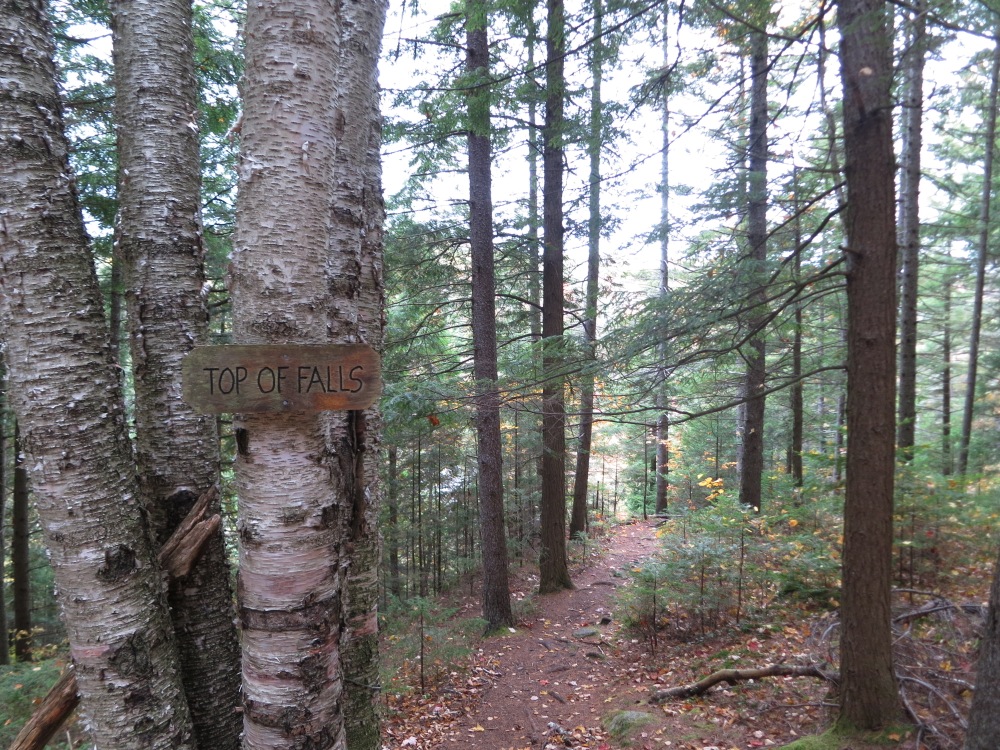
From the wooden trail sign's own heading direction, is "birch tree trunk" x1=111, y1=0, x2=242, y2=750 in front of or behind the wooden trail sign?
behind

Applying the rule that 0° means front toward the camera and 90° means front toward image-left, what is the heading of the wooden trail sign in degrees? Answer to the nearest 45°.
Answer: approximately 0°

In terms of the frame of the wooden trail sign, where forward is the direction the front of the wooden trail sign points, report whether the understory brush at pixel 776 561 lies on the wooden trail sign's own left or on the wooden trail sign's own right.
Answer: on the wooden trail sign's own left

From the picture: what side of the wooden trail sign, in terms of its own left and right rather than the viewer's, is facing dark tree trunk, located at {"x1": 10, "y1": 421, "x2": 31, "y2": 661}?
back

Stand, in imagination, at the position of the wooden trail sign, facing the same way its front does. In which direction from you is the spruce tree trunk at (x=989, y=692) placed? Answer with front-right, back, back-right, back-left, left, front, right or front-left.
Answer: left

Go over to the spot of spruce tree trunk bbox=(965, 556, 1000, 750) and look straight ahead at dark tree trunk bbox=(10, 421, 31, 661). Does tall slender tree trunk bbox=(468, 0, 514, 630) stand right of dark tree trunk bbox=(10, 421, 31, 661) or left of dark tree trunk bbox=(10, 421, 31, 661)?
right

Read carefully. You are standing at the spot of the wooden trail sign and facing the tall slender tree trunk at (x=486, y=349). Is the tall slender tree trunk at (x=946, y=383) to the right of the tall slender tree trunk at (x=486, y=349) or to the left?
right
